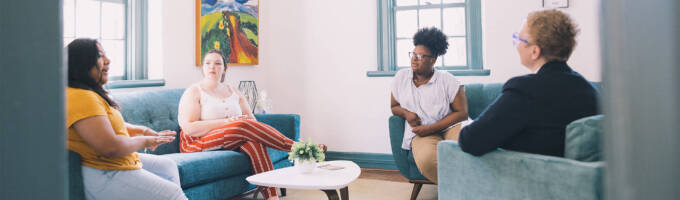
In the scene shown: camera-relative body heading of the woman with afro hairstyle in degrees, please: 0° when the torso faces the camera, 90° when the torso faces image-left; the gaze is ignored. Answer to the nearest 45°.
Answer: approximately 45°

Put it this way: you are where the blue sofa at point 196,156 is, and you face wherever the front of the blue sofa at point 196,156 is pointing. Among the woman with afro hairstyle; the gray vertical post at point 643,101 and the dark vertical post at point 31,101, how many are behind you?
0

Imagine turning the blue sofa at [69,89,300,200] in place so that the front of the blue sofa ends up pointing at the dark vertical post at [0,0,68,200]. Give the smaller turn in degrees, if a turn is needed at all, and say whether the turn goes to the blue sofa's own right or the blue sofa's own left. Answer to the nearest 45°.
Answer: approximately 45° to the blue sofa's own right

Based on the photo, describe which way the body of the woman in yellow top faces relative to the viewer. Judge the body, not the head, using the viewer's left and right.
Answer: facing to the right of the viewer

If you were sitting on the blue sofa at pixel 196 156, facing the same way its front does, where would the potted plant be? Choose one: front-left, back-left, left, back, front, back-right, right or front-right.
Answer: front

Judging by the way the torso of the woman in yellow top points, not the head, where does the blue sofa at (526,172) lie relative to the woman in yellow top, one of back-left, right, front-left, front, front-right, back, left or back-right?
front-right

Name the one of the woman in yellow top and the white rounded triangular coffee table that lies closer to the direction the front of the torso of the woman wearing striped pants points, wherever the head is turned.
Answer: the white rounded triangular coffee table

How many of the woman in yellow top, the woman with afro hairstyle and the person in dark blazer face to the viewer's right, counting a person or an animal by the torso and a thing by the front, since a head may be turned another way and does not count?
1

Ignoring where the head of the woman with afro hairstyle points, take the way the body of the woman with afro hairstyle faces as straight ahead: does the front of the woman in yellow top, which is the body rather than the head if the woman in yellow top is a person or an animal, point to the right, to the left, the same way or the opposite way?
to the left

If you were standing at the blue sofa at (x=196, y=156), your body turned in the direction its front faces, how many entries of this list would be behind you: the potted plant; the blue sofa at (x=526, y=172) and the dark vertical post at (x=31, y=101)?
0

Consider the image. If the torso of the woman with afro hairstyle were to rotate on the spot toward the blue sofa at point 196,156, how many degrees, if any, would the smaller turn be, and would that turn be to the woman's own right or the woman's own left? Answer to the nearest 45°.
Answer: approximately 45° to the woman's own right

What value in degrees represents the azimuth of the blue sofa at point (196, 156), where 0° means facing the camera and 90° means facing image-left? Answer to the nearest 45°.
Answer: approximately 315°

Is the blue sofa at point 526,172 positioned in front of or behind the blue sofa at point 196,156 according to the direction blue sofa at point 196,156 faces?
in front

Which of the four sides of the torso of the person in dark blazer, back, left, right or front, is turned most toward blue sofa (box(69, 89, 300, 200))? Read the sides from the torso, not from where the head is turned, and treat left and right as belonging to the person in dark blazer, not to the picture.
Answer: front

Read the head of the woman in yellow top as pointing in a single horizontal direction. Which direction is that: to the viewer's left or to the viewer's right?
to the viewer's right

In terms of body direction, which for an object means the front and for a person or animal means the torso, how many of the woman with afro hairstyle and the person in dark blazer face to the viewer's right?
0

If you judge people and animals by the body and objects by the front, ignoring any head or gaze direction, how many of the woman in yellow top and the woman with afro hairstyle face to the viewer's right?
1

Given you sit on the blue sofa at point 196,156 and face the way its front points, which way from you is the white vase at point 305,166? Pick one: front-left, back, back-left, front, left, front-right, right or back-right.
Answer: front

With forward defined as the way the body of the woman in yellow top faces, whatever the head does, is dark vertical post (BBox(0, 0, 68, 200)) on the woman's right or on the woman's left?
on the woman's right
